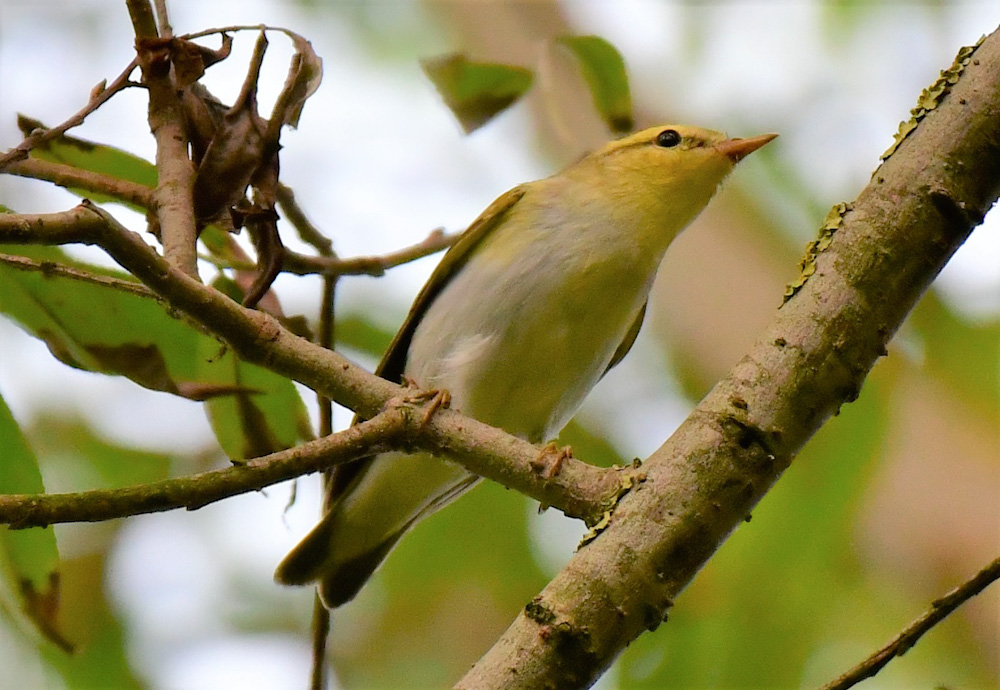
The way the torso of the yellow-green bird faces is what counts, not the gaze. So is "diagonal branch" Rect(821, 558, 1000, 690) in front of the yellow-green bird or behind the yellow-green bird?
in front

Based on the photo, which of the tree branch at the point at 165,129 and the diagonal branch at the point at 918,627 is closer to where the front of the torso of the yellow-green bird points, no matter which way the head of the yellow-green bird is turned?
the diagonal branch

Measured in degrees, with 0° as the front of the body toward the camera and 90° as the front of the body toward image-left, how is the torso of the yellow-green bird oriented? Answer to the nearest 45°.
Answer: approximately 315°
